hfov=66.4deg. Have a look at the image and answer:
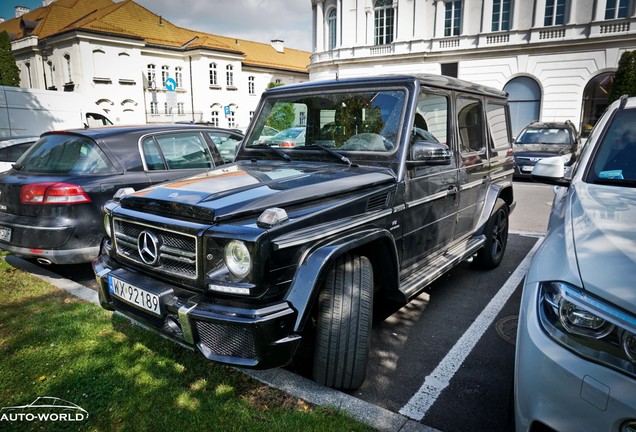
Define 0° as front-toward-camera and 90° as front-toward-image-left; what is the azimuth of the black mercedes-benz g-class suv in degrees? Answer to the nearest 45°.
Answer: approximately 45°

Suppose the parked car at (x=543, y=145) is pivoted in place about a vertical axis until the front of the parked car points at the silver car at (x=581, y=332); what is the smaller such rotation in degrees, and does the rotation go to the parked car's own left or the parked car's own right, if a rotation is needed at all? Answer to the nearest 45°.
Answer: approximately 45° to the parked car's own left

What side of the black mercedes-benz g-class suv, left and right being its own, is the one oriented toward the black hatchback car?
right

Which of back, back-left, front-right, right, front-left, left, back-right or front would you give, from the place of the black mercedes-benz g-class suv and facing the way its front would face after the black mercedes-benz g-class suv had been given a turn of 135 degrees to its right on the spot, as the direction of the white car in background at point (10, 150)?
front-left

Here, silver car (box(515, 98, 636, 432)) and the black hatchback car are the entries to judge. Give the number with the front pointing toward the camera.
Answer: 1

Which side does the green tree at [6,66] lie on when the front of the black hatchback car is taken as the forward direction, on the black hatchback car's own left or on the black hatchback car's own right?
on the black hatchback car's own left

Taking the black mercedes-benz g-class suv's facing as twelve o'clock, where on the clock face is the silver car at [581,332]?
The silver car is roughly at 9 o'clock from the black mercedes-benz g-class suv.

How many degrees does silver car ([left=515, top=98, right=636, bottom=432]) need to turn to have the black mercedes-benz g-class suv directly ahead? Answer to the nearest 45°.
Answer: approximately 90° to its right

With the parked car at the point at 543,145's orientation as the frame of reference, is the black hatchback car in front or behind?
in front

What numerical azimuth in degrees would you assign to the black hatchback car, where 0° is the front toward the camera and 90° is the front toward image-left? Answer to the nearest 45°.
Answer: approximately 225°
